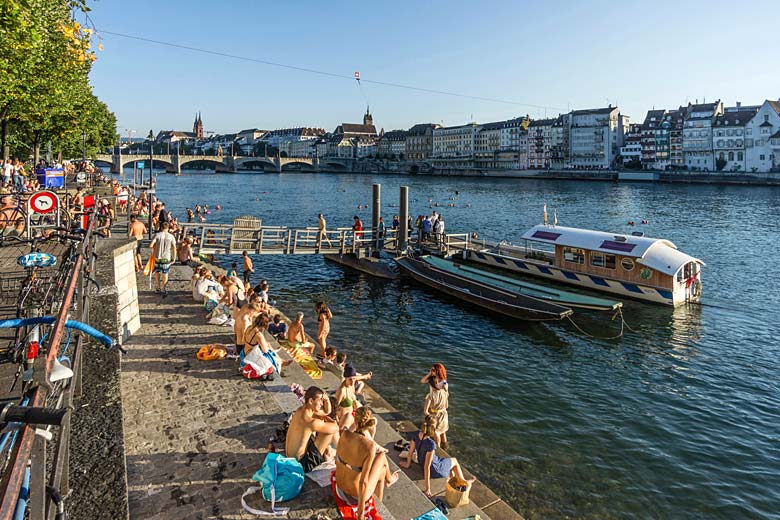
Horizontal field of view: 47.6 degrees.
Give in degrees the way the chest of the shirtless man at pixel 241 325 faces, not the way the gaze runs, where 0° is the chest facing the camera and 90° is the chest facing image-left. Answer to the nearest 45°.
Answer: approximately 270°

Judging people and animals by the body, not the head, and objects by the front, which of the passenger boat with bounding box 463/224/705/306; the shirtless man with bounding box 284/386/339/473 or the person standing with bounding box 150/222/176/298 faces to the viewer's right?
the shirtless man

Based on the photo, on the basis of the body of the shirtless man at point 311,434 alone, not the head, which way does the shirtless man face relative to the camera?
to the viewer's right

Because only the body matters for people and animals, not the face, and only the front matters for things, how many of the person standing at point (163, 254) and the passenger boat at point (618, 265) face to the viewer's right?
0

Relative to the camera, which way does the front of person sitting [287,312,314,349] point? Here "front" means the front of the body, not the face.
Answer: to the viewer's right

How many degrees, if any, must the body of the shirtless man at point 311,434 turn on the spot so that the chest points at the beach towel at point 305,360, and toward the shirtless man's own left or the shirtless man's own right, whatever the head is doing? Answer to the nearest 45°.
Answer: approximately 90° to the shirtless man's own left
